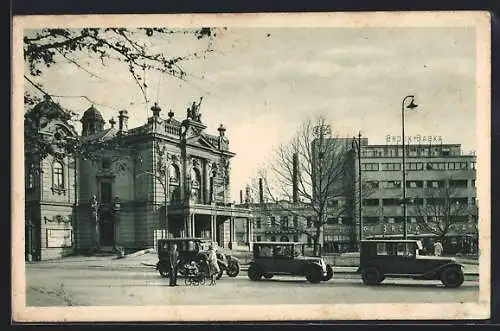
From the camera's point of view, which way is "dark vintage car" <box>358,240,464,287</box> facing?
to the viewer's right

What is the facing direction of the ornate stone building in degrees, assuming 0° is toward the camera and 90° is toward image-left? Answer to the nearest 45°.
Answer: approximately 315°

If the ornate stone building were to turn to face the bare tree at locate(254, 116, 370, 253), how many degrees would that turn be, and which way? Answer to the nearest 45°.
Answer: approximately 45° to its left

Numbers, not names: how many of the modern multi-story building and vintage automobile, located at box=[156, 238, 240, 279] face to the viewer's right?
1

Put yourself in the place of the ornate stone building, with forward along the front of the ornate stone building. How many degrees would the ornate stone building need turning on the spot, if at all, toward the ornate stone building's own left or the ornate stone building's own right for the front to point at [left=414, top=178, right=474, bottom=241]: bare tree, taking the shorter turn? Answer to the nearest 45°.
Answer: approximately 45° to the ornate stone building's own left

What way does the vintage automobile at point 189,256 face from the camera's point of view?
to the viewer's right

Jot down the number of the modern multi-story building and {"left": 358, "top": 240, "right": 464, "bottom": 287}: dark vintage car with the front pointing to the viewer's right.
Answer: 1
